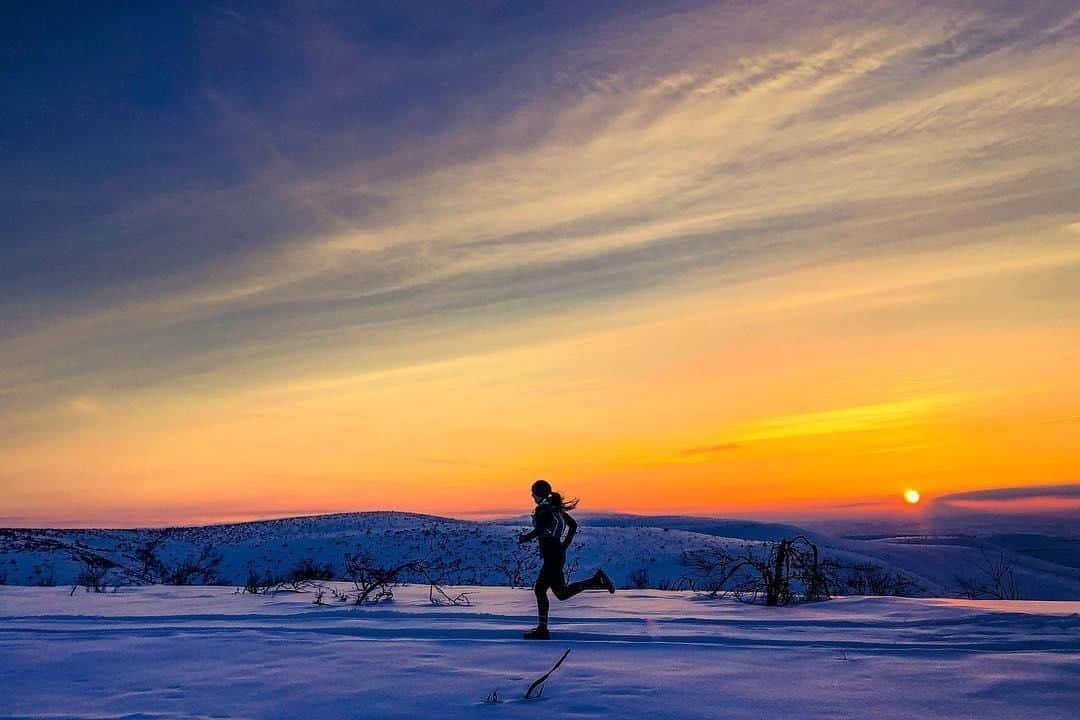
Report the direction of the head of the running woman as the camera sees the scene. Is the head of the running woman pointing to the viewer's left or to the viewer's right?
to the viewer's left

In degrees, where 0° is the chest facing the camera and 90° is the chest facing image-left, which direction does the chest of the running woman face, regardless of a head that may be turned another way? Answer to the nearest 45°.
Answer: approximately 90°

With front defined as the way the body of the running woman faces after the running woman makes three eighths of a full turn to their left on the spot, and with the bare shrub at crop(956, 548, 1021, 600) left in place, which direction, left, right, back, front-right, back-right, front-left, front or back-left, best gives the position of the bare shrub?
left

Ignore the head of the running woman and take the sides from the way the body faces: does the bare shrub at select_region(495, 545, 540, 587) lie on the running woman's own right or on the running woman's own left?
on the running woman's own right
